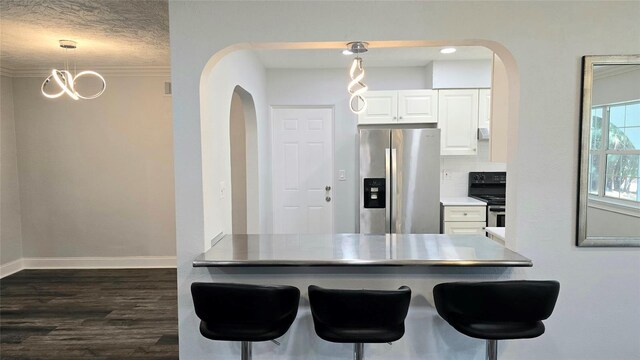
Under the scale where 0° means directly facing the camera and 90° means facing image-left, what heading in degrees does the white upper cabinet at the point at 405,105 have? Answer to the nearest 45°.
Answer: approximately 0°

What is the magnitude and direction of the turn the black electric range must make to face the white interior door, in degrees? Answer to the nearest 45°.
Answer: approximately 45° to its right

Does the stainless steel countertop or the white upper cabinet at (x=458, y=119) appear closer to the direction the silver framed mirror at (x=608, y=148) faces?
the stainless steel countertop

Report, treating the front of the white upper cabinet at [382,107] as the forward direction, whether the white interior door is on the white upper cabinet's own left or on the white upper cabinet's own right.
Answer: on the white upper cabinet's own right
